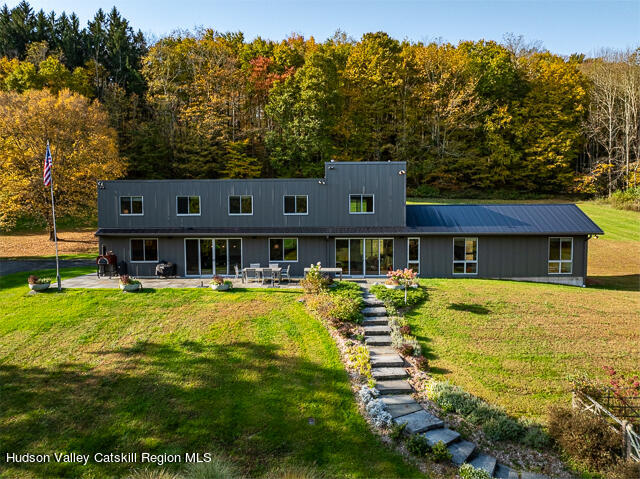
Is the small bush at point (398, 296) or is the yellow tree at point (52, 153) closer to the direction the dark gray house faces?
the small bush

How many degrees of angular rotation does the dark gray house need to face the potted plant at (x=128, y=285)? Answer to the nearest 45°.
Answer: approximately 45° to its right

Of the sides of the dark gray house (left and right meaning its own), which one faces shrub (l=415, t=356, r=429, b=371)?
front

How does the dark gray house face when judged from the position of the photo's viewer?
facing the viewer

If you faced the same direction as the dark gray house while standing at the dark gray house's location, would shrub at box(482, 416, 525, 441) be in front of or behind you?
in front

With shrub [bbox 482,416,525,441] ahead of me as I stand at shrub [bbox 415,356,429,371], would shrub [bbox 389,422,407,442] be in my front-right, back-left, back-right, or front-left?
front-right

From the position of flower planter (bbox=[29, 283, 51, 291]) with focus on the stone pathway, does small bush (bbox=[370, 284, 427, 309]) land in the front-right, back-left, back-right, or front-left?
front-left

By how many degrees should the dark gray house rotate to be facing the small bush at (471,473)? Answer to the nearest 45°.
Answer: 0° — it already faces it

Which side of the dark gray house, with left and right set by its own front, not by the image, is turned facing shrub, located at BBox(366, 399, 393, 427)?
front

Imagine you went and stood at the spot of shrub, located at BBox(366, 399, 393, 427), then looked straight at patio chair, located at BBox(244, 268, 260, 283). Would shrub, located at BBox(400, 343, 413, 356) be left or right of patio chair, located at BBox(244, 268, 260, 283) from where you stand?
right

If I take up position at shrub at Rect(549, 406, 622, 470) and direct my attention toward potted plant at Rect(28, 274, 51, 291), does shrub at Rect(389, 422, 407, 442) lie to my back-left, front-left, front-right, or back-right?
front-left

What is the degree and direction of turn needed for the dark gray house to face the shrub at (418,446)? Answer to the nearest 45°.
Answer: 0° — it already faces it

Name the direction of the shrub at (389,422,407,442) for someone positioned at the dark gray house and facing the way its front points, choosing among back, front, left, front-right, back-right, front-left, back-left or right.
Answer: front
